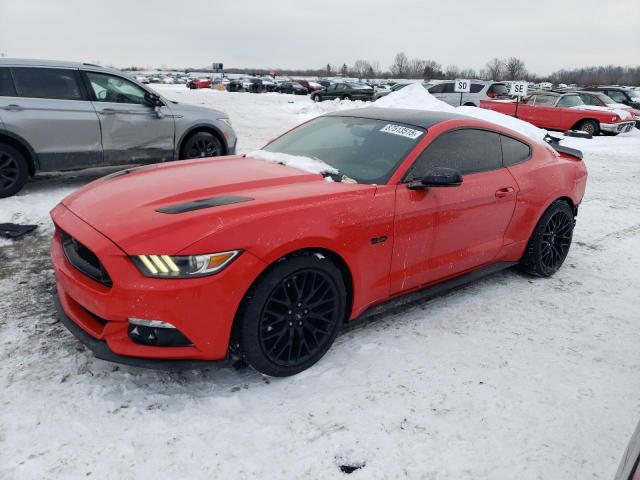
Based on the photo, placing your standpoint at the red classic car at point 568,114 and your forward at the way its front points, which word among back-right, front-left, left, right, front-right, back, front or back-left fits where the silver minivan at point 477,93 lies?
back

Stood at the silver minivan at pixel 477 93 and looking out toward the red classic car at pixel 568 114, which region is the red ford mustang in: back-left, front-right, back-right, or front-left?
front-right

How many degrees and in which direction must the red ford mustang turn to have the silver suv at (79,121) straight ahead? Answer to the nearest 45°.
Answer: approximately 90° to its right

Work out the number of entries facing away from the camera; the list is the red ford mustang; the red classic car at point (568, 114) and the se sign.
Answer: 0

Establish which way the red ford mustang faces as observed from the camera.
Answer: facing the viewer and to the left of the viewer

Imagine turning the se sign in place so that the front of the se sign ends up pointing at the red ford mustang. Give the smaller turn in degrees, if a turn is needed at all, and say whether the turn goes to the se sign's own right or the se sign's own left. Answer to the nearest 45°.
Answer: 0° — it already faces it

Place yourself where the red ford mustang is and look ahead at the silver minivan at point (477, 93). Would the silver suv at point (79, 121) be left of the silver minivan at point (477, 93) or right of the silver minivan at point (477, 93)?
left

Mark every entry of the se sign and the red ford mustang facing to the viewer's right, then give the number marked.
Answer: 0

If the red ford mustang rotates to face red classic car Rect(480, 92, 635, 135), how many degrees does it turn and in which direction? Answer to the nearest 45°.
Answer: approximately 180°

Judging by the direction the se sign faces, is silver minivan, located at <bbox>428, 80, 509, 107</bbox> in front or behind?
behind

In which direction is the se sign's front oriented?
toward the camera
